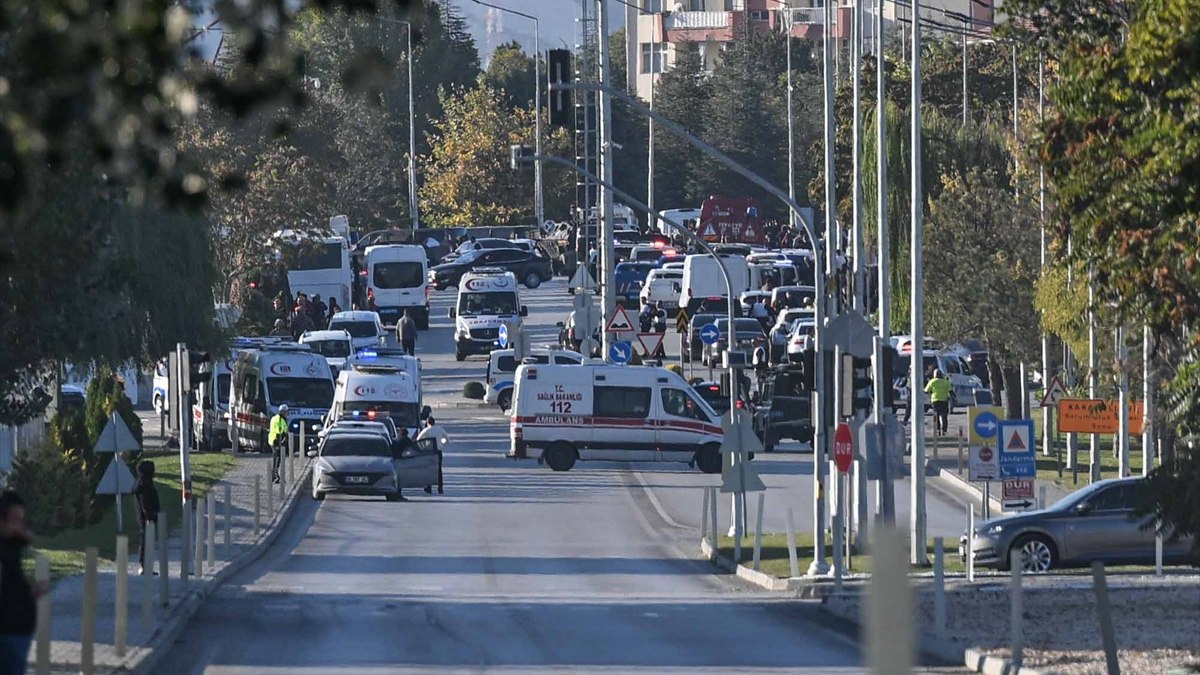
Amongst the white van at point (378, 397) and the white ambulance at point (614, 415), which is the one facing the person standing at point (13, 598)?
the white van

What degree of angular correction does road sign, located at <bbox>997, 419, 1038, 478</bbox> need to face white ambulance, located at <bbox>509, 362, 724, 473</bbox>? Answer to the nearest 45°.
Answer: approximately 135° to its right

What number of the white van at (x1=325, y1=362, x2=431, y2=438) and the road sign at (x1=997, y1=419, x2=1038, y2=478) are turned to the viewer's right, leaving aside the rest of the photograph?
0

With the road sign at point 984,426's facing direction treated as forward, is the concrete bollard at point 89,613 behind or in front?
in front

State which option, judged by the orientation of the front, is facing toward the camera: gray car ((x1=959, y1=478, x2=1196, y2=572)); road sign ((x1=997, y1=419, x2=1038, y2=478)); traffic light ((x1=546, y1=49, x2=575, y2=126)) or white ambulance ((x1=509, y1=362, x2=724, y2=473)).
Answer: the road sign

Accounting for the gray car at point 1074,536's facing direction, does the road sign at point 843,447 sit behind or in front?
in front

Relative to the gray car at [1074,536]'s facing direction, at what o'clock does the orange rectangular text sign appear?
The orange rectangular text sign is roughly at 3 o'clock from the gray car.

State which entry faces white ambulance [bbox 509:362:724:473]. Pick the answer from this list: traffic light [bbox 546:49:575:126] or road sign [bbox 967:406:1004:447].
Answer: the traffic light

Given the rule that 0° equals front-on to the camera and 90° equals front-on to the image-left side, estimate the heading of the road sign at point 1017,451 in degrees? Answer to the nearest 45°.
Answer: approximately 0°

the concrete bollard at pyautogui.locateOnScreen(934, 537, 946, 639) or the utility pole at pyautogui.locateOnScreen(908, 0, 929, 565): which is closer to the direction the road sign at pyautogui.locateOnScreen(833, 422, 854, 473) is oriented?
the concrete bollard

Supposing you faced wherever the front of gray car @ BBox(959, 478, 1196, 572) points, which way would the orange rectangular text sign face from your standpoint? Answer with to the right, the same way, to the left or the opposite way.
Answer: to the left

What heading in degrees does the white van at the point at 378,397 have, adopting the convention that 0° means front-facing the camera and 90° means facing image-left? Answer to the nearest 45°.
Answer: approximately 0°

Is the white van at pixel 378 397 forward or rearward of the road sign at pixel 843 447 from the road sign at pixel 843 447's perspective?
rearward
